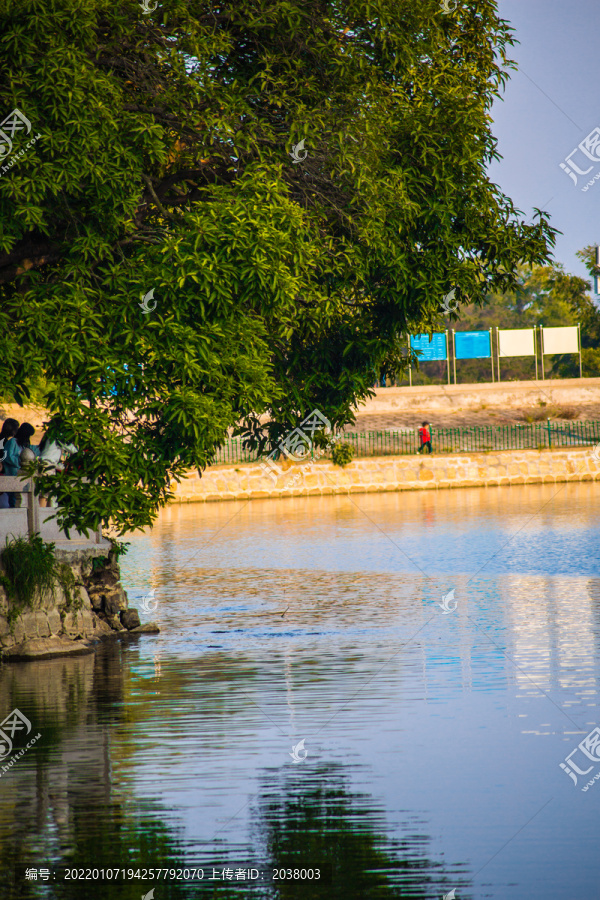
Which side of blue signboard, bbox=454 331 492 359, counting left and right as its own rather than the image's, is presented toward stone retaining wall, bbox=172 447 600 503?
front

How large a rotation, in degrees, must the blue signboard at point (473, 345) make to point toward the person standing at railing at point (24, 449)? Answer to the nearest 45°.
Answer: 0° — it already faces them

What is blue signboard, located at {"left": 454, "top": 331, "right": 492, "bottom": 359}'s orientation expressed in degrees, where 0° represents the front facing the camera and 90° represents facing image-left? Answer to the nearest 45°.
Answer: approximately 0°

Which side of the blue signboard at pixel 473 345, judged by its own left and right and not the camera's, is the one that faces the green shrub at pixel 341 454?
front
